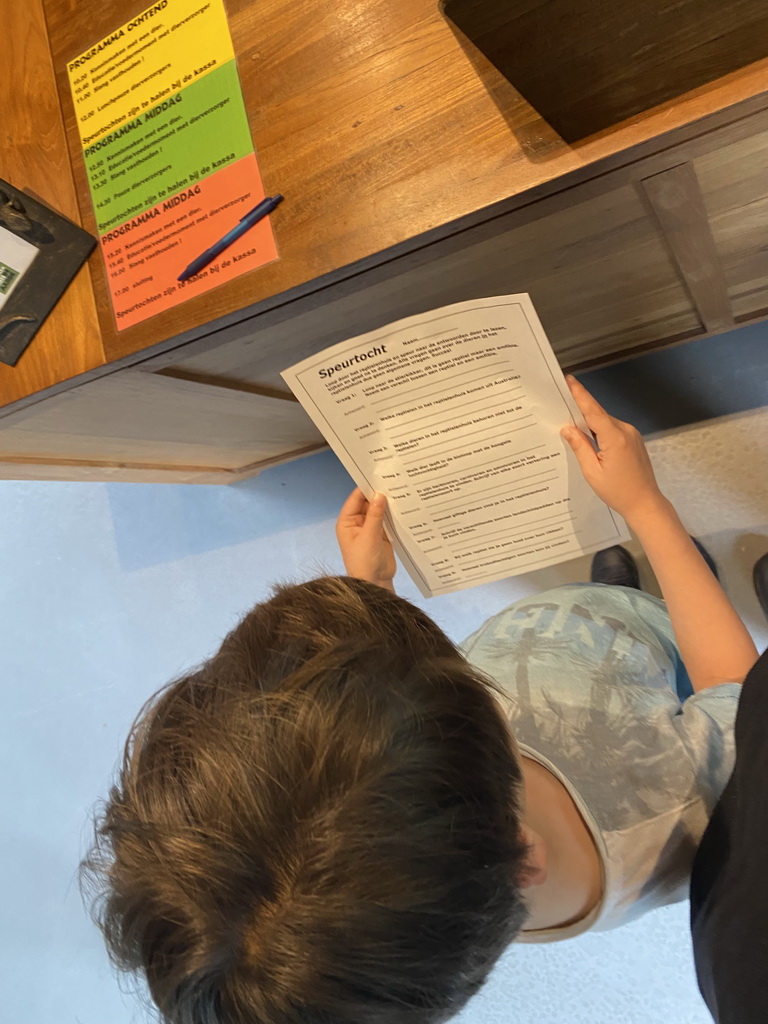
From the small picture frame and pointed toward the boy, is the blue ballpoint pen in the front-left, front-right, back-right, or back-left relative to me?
front-left

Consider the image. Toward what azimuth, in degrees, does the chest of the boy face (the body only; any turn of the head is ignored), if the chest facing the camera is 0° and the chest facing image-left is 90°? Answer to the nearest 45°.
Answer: approximately 180°

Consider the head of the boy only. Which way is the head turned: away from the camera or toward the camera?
away from the camera
